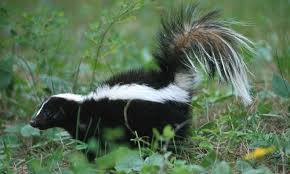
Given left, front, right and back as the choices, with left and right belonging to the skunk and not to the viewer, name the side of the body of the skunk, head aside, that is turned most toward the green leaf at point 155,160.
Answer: left

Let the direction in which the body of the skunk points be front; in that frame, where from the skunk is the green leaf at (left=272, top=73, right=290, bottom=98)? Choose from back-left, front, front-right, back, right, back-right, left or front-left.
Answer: back

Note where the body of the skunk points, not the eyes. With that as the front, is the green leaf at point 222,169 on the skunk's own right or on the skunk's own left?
on the skunk's own left

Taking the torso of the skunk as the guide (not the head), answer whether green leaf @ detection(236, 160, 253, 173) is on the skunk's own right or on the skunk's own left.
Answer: on the skunk's own left

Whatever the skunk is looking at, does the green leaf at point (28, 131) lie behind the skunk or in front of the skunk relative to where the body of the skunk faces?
in front

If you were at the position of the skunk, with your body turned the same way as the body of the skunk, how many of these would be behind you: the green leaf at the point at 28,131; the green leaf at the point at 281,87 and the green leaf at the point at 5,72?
1

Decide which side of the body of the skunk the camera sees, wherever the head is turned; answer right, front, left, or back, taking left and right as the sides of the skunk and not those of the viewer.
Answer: left
